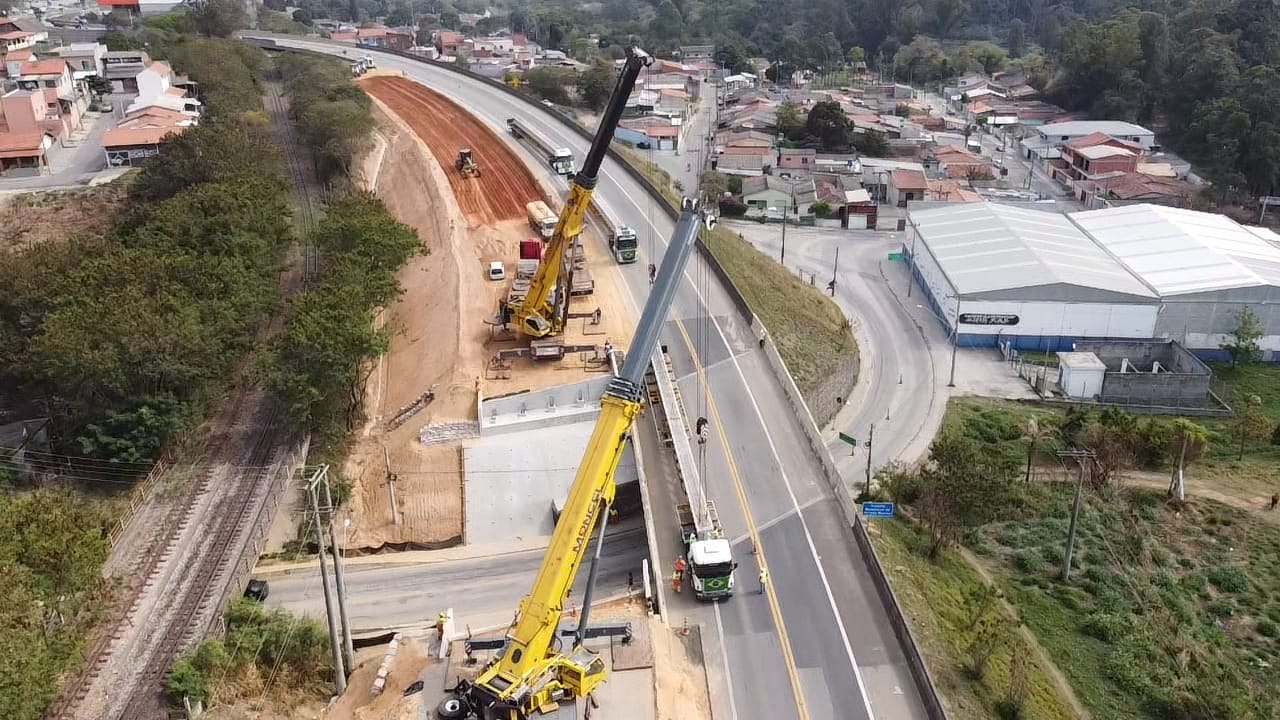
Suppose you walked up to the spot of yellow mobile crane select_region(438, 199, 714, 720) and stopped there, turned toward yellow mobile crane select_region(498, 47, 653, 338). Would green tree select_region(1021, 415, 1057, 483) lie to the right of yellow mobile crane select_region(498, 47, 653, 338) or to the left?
right

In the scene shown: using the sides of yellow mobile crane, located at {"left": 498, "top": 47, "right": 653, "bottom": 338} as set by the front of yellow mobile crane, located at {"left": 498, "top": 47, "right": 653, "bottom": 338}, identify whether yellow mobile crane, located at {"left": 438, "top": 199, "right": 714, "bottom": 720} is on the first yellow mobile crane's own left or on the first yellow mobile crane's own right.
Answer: on the first yellow mobile crane's own right

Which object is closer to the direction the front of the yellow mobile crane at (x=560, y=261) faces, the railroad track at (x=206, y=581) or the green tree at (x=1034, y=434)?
the green tree

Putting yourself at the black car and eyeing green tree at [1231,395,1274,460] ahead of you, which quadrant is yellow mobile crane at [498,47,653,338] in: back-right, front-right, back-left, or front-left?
front-left

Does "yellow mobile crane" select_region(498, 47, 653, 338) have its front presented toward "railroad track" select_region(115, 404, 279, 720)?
no
